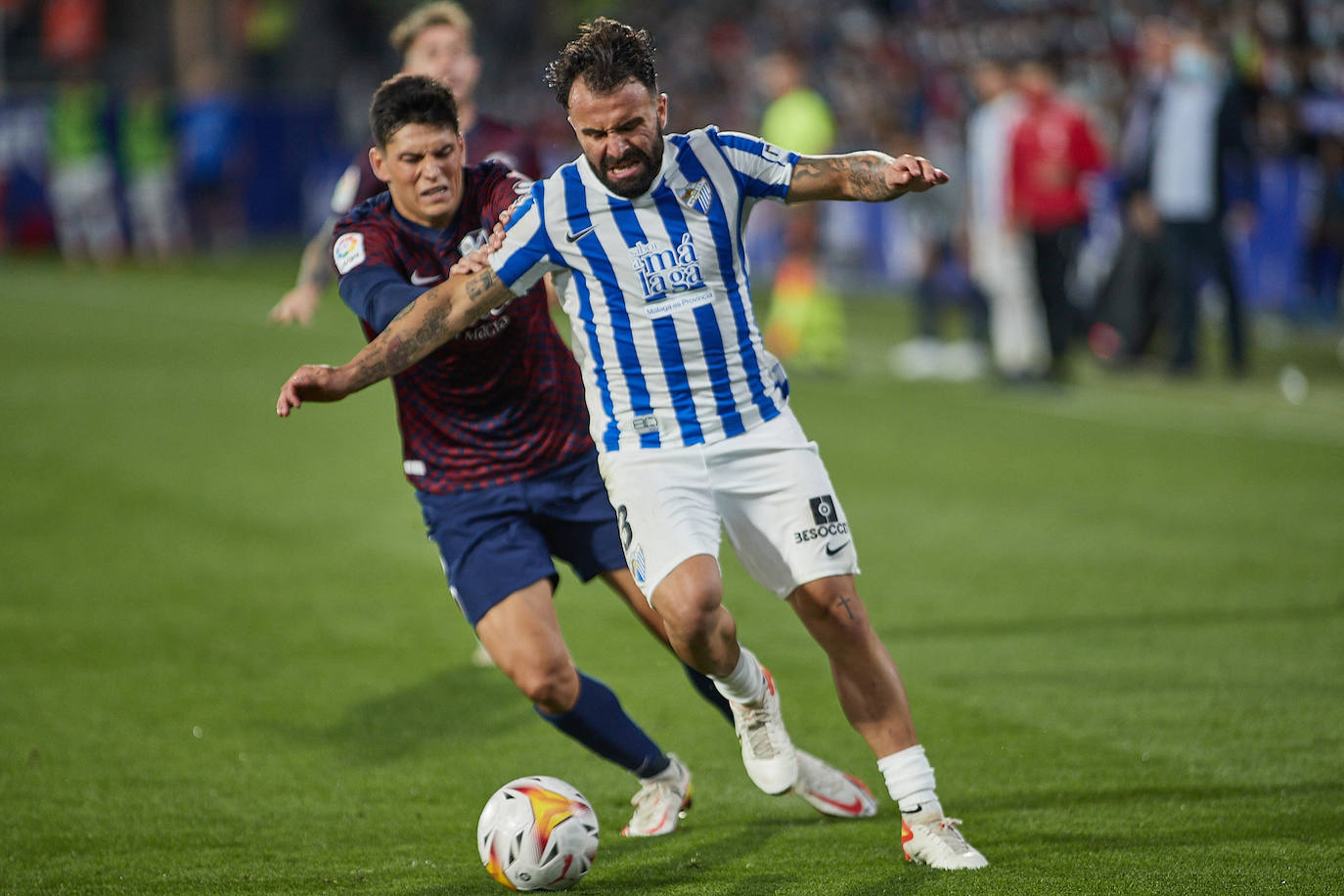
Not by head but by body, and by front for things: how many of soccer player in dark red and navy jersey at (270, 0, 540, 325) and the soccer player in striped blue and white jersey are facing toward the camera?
2

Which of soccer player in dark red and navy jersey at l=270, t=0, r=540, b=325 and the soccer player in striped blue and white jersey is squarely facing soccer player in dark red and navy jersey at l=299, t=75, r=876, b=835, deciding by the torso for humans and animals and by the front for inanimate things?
soccer player in dark red and navy jersey at l=270, t=0, r=540, b=325

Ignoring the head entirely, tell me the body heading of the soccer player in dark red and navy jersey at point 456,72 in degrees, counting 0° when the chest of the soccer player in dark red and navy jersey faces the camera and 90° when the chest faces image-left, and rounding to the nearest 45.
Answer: approximately 0°

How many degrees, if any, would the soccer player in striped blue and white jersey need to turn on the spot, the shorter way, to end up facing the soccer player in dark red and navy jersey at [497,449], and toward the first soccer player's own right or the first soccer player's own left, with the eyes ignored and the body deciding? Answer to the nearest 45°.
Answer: approximately 135° to the first soccer player's own right

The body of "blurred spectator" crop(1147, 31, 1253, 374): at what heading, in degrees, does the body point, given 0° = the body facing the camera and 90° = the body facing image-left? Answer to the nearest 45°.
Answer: approximately 45°

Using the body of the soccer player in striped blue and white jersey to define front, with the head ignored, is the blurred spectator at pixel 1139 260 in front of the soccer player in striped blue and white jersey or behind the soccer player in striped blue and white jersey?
behind

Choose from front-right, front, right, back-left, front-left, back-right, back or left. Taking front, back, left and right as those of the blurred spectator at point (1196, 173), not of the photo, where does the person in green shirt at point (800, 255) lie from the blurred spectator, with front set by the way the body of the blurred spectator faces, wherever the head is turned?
front-right

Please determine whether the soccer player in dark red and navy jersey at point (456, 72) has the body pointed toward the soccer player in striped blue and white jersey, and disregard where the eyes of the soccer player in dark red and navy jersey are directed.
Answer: yes

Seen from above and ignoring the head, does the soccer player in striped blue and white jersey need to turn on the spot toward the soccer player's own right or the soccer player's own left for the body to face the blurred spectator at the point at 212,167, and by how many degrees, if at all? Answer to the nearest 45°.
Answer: approximately 180°
